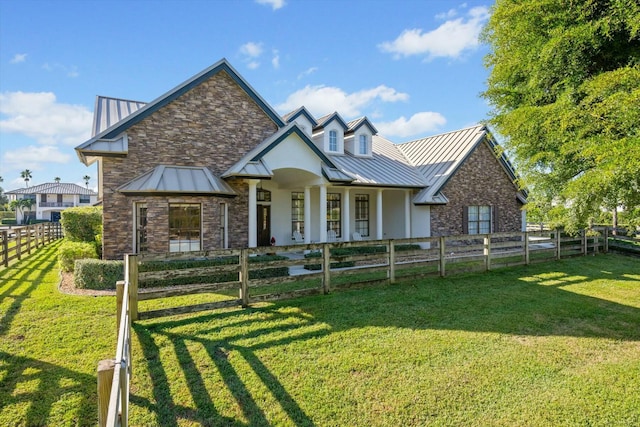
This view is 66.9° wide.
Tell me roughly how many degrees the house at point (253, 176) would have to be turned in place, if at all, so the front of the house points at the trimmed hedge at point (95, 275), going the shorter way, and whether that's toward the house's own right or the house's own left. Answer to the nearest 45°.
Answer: approximately 90° to the house's own right

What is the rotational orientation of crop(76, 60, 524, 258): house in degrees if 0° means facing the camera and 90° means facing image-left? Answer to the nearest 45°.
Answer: approximately 315°

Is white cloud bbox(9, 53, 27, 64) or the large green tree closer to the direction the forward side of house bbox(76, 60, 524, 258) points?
the large green tree

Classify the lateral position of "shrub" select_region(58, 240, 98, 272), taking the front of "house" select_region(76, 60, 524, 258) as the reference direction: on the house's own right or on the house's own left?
on the house's own right

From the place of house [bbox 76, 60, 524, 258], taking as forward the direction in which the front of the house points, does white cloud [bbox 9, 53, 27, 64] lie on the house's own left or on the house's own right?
on the house's own right
